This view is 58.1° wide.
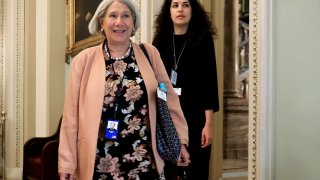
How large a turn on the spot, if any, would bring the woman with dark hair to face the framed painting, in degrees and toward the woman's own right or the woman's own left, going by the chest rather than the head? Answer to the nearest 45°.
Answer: approximately 90° to the woman's own right

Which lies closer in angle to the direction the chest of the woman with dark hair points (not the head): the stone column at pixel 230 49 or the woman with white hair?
the woman with white hair

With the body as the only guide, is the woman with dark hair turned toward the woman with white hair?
yes

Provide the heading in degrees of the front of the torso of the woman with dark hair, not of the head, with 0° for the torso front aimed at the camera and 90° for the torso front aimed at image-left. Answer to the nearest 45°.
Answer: approximately 45°
